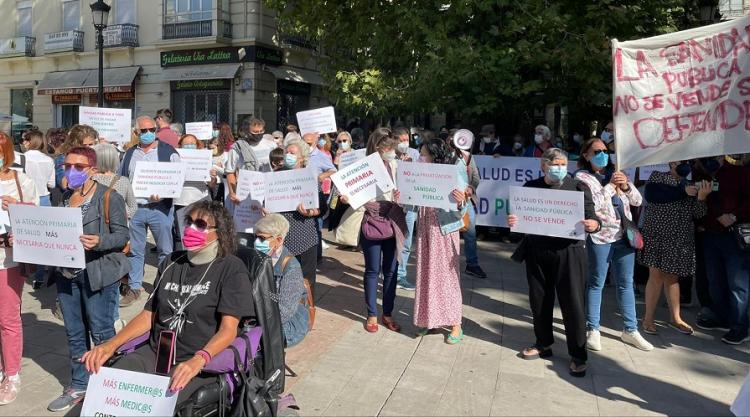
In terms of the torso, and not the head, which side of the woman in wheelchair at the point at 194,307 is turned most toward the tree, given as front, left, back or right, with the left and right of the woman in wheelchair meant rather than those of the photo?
back

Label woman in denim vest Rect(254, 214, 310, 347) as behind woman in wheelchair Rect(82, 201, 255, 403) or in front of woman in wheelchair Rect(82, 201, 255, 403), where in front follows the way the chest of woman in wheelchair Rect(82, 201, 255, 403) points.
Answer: behind

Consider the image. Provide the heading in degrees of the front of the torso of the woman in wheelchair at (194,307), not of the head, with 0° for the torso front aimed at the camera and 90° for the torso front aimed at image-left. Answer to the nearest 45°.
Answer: approximately 45°

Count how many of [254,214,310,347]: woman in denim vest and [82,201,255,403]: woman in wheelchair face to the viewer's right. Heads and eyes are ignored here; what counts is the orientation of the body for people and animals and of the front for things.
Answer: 0
